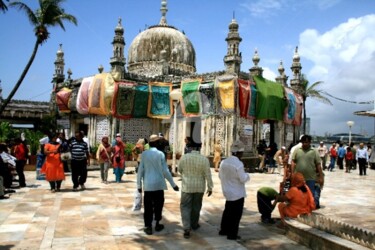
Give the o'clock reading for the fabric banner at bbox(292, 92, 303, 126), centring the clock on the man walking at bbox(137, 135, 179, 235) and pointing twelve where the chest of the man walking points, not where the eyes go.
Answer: The fabric banner is roughly at 1 o'clock from the man walking.

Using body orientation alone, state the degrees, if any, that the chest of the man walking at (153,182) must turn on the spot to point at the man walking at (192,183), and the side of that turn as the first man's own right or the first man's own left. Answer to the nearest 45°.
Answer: approximately 90° to the first man's own right

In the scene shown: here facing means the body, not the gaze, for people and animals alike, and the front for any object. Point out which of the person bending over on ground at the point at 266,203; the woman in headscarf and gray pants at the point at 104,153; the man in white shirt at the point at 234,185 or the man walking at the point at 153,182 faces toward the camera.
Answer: the woman in headscarf and gray pants

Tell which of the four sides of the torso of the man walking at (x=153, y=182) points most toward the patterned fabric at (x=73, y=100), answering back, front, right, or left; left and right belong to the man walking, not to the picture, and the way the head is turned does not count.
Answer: front

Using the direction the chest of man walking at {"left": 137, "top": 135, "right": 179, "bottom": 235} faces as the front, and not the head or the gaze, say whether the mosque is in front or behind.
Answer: in front

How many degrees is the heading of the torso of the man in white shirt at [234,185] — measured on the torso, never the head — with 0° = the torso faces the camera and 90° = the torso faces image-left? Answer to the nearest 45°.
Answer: approximately 225°

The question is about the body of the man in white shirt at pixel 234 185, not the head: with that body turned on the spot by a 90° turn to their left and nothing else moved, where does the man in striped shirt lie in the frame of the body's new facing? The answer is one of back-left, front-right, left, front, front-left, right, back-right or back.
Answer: front

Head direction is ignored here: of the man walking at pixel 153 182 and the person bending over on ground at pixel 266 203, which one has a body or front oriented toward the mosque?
the man walking

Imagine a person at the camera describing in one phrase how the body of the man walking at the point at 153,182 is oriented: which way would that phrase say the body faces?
away from the camera

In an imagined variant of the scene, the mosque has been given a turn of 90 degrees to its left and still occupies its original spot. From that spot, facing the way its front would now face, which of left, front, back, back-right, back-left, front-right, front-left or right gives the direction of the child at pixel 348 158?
front
